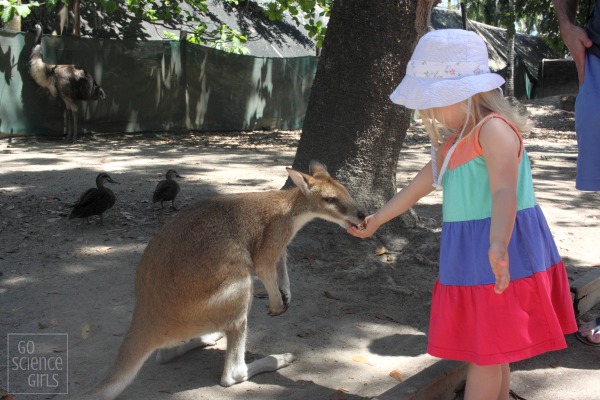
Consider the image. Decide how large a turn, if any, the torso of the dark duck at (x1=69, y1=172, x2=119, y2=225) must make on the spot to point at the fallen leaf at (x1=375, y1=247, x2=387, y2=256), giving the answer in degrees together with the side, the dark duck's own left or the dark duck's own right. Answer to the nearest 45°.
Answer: approximately 45° to the dark duck's own right

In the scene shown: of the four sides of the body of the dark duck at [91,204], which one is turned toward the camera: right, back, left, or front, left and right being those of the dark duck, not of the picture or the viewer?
right

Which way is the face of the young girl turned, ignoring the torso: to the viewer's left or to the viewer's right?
to the viewer's left

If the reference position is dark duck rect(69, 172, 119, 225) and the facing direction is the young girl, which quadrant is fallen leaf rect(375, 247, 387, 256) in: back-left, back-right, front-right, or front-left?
front-left

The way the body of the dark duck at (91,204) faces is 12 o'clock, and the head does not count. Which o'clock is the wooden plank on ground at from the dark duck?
The wooden plank on ground is roughly at 2 o'clock from the dark duck.

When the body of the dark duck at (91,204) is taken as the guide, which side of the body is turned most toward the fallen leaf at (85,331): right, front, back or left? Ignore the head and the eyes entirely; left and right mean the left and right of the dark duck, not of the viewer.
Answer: right
